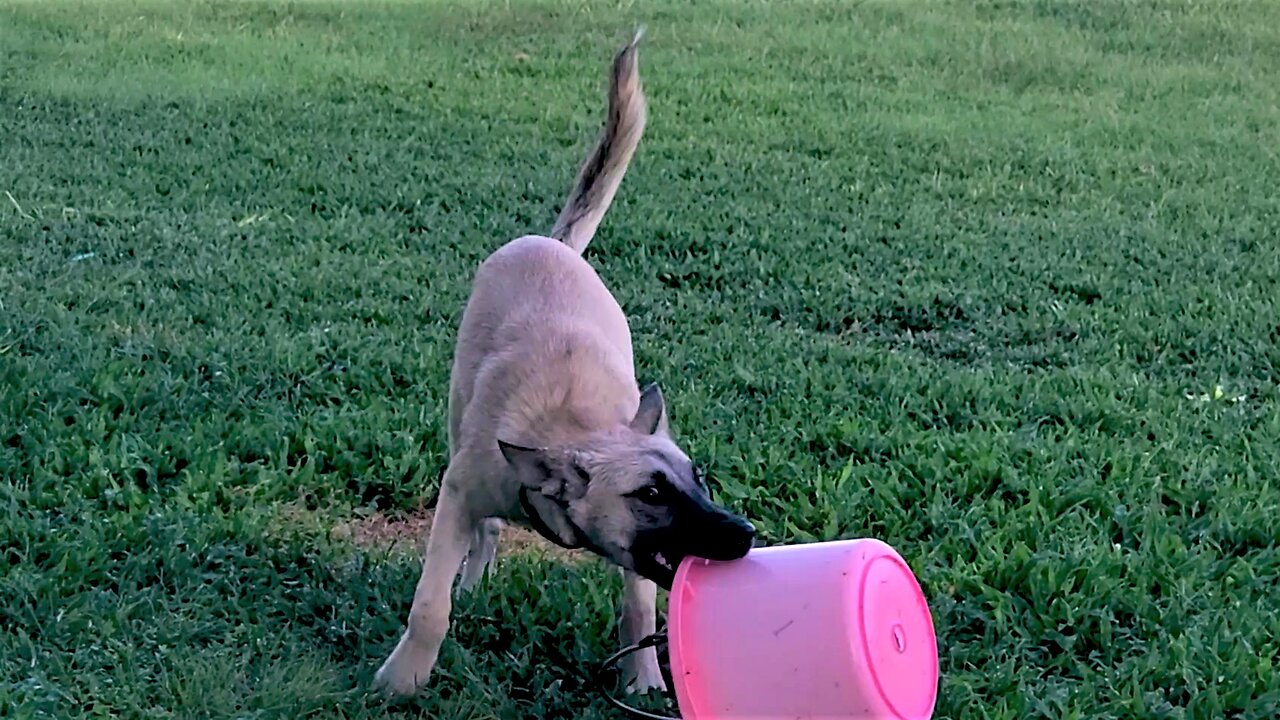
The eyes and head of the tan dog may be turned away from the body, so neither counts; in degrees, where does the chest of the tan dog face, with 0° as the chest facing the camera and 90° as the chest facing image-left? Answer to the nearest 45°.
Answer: approximately 0°

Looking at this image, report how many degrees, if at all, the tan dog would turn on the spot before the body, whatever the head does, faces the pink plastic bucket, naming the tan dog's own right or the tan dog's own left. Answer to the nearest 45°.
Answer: approximately 45° to the tan dog's own left
